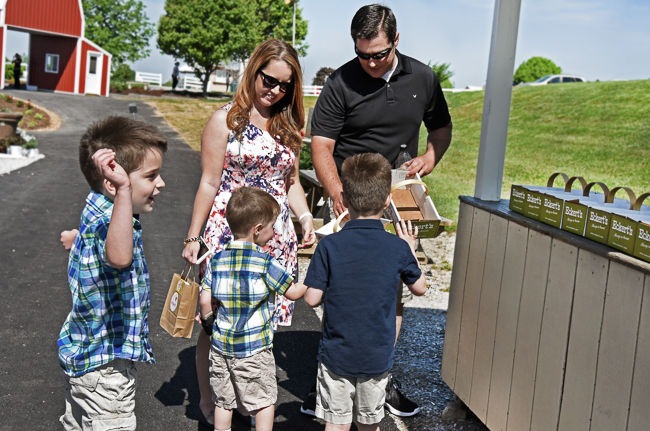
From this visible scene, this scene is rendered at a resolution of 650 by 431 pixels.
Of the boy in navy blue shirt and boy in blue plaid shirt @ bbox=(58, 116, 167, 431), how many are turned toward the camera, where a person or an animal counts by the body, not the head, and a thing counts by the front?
0

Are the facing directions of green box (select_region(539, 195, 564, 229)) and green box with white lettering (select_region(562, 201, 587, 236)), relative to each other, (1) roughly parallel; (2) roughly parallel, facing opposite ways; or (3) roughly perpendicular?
roughly parallel

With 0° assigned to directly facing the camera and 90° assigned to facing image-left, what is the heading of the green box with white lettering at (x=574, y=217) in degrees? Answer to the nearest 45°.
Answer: approximately 45°

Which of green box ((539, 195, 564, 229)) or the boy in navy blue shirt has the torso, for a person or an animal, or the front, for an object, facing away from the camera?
the boy in navy blue shirt

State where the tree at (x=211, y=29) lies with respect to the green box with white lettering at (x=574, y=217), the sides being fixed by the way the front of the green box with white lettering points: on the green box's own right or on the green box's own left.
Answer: on the green box's own right

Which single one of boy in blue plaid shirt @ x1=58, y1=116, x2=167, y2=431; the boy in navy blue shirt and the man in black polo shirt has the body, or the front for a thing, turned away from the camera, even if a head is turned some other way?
the boy in navy blue shirt

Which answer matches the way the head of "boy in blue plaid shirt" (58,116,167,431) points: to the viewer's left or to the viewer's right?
to the viewer's right

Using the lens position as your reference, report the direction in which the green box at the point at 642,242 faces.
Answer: facing the viewer and to the left of the viewer

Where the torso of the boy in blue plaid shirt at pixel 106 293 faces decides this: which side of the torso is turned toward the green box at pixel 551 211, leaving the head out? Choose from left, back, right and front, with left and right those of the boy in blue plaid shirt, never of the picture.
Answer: front

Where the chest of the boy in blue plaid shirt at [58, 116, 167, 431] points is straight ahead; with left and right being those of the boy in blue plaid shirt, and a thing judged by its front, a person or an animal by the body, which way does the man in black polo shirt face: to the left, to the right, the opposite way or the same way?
to the right

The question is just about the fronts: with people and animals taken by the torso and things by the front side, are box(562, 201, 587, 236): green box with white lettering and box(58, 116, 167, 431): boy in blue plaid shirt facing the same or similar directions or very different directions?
very different directions

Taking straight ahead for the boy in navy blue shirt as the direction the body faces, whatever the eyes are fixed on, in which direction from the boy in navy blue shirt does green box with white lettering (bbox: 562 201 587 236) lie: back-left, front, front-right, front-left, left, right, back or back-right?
right

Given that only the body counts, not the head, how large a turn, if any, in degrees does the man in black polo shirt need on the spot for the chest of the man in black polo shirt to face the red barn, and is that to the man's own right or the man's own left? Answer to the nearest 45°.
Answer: approximately 135° to the man's own right

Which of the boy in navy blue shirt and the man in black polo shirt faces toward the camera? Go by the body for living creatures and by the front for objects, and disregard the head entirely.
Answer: the man in black polo shirt

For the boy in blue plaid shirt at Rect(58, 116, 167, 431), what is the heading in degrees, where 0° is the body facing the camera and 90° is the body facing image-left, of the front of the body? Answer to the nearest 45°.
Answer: approximately 270°

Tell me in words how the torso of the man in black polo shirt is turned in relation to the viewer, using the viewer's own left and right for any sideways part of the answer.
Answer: facing the viewer
